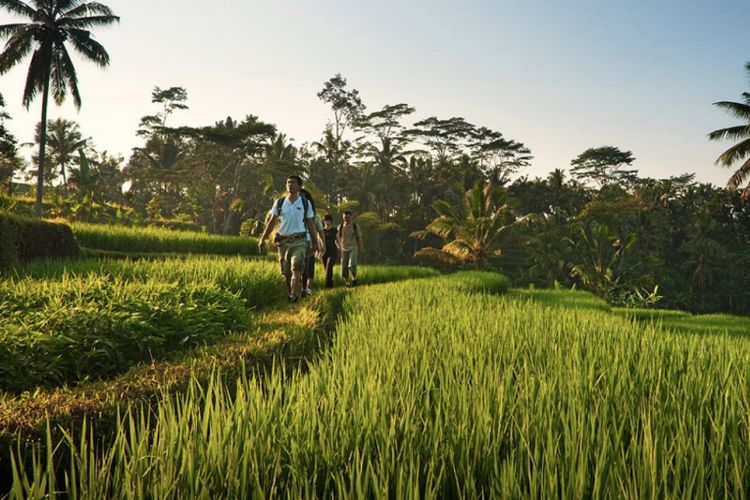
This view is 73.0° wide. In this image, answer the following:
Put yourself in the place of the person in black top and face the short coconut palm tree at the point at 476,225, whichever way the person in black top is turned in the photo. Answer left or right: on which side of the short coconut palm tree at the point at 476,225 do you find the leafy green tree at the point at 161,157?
left

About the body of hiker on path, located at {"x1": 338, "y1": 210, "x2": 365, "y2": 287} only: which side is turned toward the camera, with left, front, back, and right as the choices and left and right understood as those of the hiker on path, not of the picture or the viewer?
front

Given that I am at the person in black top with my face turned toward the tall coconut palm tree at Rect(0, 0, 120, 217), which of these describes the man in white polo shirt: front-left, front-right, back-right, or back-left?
back-left

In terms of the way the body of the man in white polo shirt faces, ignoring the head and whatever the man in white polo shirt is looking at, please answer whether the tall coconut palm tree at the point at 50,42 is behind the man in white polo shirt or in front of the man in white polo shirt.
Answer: behind

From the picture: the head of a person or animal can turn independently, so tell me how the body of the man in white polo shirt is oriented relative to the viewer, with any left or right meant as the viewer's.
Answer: facing the viewer

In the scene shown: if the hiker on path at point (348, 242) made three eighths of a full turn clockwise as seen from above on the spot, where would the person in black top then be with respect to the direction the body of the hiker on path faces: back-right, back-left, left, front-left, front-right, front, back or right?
left

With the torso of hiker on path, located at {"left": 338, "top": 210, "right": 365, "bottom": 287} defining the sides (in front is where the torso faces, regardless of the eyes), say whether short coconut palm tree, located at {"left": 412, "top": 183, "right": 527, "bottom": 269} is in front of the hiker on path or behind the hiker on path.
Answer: behind

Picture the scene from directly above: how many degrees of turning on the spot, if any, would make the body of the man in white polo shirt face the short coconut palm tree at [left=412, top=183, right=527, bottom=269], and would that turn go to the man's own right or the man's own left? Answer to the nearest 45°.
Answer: approximately 135° to the man's own left

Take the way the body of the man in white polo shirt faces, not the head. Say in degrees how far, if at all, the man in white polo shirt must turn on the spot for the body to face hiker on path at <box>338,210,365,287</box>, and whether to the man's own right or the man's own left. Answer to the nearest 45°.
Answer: approximately 180°

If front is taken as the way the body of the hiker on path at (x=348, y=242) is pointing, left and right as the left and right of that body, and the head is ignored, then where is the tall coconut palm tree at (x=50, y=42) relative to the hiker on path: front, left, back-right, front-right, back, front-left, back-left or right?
back-right

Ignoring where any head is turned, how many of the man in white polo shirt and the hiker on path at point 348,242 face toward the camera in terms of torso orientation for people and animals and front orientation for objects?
2

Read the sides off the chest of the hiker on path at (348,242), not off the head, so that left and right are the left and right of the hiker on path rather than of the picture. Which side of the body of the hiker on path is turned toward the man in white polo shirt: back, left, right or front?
front

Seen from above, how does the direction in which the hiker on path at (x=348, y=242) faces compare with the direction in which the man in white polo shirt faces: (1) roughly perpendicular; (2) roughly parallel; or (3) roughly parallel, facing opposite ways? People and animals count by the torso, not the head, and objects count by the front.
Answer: roughly parallel

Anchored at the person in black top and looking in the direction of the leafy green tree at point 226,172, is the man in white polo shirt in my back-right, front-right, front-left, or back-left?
back-left
